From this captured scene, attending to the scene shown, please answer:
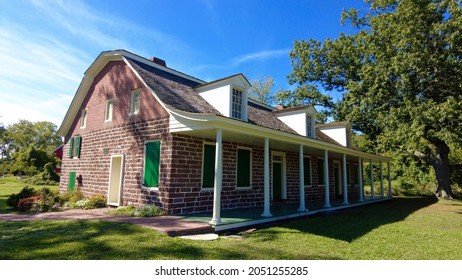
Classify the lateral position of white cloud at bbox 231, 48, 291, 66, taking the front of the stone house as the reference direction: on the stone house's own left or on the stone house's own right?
on the stone house's own left

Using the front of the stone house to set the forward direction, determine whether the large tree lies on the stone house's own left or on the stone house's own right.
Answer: on the stone house's own left

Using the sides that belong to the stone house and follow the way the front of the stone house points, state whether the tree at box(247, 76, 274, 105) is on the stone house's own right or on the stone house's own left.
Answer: on the stone house's own left

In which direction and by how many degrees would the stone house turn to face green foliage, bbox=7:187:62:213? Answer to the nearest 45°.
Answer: approximately 135° to its right

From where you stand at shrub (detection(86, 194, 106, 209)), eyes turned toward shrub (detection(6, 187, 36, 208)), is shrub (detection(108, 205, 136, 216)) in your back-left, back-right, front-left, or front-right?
back-left

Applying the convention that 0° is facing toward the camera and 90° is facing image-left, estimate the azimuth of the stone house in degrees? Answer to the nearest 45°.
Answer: approximately 315°
